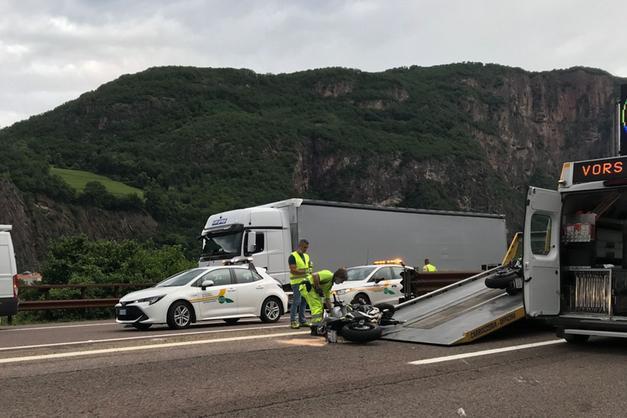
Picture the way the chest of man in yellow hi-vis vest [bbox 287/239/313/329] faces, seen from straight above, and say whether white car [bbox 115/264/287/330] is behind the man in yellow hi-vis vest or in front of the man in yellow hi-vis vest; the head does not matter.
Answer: behind

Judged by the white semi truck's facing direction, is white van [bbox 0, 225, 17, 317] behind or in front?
in front

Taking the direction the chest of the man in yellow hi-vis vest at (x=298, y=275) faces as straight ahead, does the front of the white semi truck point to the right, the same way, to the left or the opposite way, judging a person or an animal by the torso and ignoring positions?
to the right

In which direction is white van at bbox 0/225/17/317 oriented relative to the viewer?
to the viewer's left

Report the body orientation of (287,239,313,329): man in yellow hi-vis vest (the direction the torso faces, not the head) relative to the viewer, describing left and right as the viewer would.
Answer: facing the viewer and to the right of the viewer

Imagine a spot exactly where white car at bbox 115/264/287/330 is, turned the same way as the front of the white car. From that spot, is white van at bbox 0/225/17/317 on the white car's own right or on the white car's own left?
on the white car's own right

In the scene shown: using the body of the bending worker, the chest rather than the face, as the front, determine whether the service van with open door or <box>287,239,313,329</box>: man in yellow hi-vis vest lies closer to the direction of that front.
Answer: the service van with open door

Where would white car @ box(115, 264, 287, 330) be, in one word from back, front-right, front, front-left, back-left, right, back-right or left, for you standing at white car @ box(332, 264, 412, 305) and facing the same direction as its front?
front

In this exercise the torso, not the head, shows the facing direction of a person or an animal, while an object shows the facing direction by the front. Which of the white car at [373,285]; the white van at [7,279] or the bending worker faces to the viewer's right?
the bending worker

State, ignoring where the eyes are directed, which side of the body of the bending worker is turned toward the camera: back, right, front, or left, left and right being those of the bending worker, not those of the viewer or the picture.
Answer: right

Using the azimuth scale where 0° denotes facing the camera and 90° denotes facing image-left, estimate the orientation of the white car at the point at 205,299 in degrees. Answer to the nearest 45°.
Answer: approximately 45°

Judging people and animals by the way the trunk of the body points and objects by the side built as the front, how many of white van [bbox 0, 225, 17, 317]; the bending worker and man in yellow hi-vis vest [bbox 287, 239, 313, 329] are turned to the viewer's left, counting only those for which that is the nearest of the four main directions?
1

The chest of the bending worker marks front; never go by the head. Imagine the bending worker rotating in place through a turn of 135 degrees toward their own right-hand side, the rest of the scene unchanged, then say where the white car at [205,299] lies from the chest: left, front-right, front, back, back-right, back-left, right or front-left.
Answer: right
